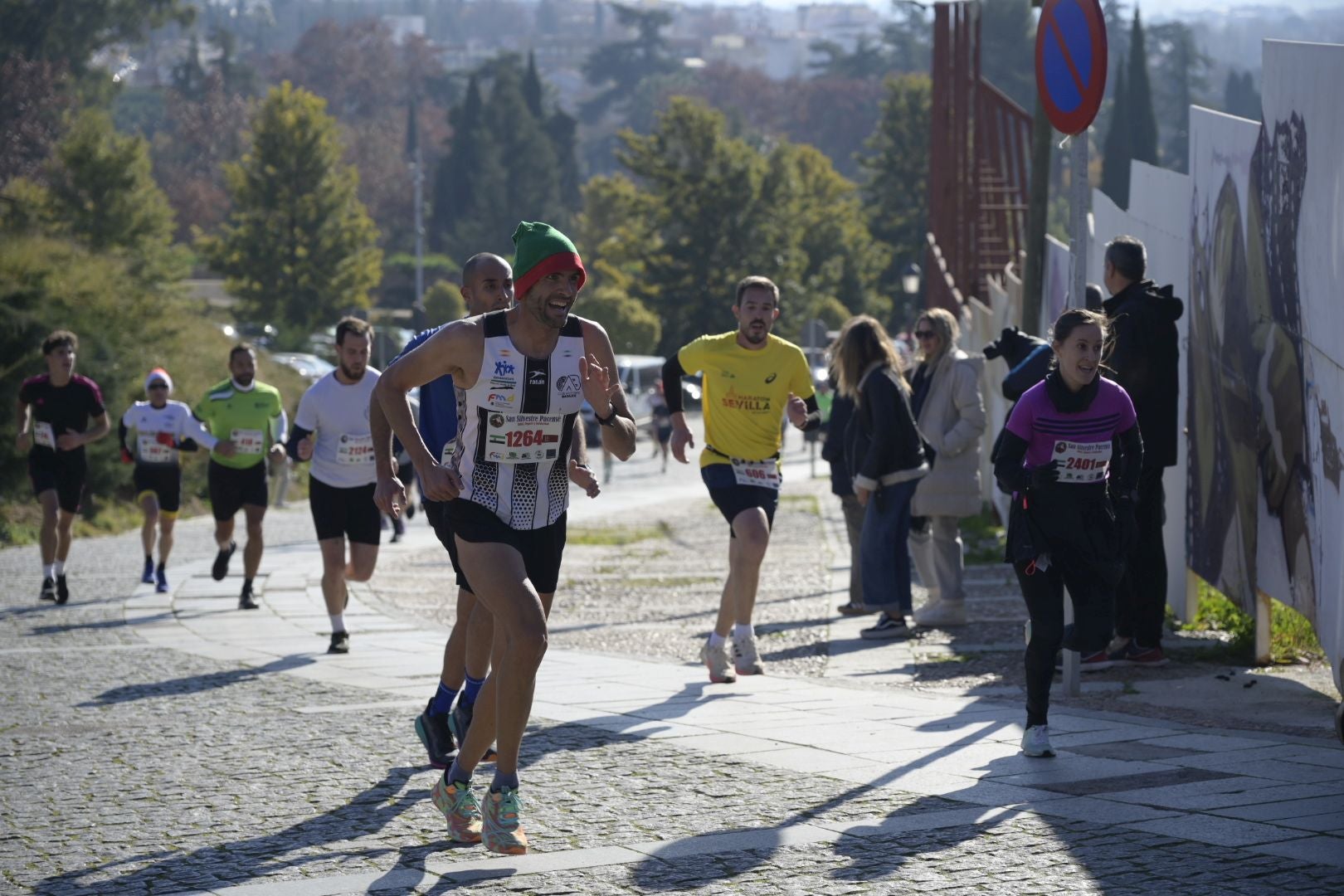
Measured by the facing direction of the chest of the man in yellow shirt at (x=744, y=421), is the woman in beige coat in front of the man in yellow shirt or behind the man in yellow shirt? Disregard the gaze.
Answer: behind

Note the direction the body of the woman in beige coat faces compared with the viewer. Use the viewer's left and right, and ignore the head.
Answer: facing to the left of the viewer

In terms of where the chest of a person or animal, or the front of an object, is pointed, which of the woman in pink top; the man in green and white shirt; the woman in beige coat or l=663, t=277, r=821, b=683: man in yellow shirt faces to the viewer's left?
the woman in beige coat

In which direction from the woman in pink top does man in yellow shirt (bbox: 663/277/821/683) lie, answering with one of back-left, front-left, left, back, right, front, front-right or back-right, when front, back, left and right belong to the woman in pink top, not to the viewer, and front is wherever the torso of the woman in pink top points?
back-right
